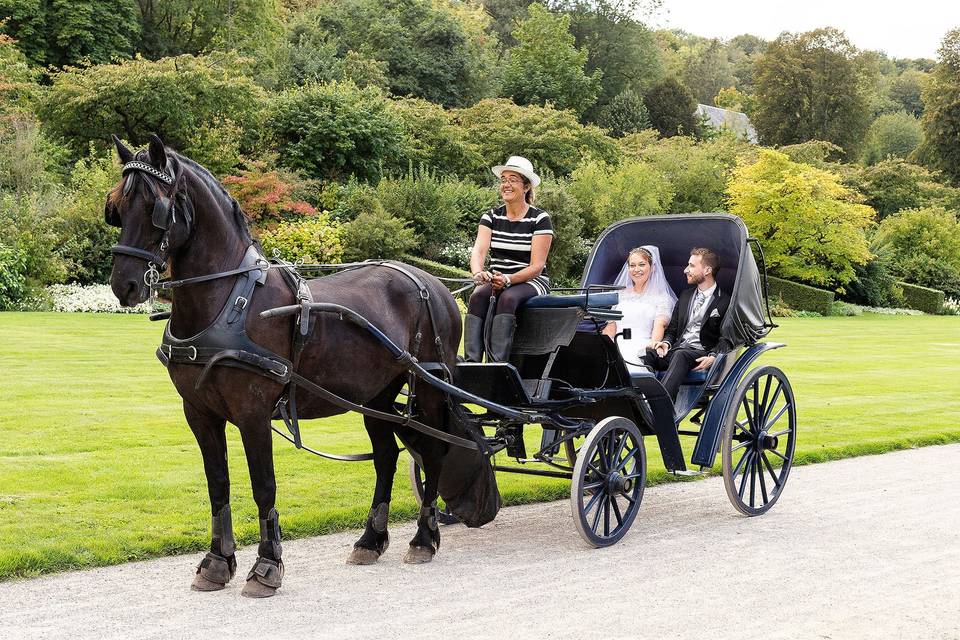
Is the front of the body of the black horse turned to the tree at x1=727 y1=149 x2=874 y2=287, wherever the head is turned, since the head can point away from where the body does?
no

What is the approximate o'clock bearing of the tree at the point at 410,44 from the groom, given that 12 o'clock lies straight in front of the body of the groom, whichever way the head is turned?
The tree is roughly at 4 o'clock from the groom.

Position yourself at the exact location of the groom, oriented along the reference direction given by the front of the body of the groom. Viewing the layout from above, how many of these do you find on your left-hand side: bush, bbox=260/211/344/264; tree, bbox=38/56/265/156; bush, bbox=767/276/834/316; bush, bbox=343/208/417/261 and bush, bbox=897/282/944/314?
0

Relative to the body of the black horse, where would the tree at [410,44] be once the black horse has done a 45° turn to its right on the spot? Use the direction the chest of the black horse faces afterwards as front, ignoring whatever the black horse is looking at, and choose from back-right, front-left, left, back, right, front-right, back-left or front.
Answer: right

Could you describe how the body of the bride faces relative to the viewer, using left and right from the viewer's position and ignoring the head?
facing the viewer and to the left of the viewer

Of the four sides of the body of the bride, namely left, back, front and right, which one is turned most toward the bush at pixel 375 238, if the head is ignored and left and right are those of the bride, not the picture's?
right

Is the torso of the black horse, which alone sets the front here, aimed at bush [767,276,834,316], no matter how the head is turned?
no

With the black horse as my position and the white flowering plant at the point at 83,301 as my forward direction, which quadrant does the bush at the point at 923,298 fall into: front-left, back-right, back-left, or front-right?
front-right

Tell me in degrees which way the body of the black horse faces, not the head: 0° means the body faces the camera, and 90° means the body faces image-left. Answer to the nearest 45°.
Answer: approximately 45°

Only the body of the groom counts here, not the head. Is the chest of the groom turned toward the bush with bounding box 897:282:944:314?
no

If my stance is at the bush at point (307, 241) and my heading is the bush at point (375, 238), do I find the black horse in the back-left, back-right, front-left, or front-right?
back-right

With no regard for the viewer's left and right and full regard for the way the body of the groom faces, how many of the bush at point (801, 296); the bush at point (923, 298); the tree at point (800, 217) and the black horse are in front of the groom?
1

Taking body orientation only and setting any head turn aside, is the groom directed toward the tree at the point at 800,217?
no

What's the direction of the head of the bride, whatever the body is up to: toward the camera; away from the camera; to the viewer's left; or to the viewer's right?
toward the camera

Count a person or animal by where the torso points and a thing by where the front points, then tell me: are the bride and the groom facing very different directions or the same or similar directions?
same or similar directions
